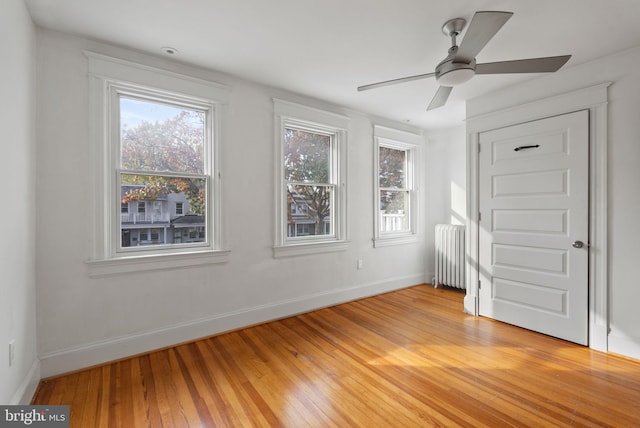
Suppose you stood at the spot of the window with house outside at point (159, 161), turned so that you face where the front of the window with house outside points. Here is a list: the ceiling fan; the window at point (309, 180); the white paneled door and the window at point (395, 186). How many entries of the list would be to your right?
0

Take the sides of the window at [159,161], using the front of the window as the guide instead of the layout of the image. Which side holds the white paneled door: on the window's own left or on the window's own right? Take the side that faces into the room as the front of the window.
on the window's own left

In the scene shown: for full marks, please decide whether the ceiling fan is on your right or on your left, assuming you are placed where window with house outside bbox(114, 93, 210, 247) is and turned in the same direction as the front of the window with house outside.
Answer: on your left

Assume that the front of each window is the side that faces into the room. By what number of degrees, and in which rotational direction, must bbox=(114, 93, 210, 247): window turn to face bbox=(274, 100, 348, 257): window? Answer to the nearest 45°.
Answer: approximately 90° to its left

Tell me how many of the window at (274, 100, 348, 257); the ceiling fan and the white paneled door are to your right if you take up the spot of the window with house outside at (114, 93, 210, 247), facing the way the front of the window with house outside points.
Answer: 0

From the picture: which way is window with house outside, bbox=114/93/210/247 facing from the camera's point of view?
toward the camera

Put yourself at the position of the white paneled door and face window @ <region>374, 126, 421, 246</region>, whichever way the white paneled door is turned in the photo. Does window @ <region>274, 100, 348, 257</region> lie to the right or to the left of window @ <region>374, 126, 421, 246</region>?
left

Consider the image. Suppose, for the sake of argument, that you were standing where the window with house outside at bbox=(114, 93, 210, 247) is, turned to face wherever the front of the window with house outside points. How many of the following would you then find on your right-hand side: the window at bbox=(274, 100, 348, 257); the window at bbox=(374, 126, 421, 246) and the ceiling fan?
0

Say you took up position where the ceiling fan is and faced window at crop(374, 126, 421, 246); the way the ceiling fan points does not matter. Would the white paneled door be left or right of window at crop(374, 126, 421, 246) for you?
right

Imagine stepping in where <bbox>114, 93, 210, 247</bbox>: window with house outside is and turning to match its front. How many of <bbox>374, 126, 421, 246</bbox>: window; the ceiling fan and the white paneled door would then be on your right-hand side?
0
